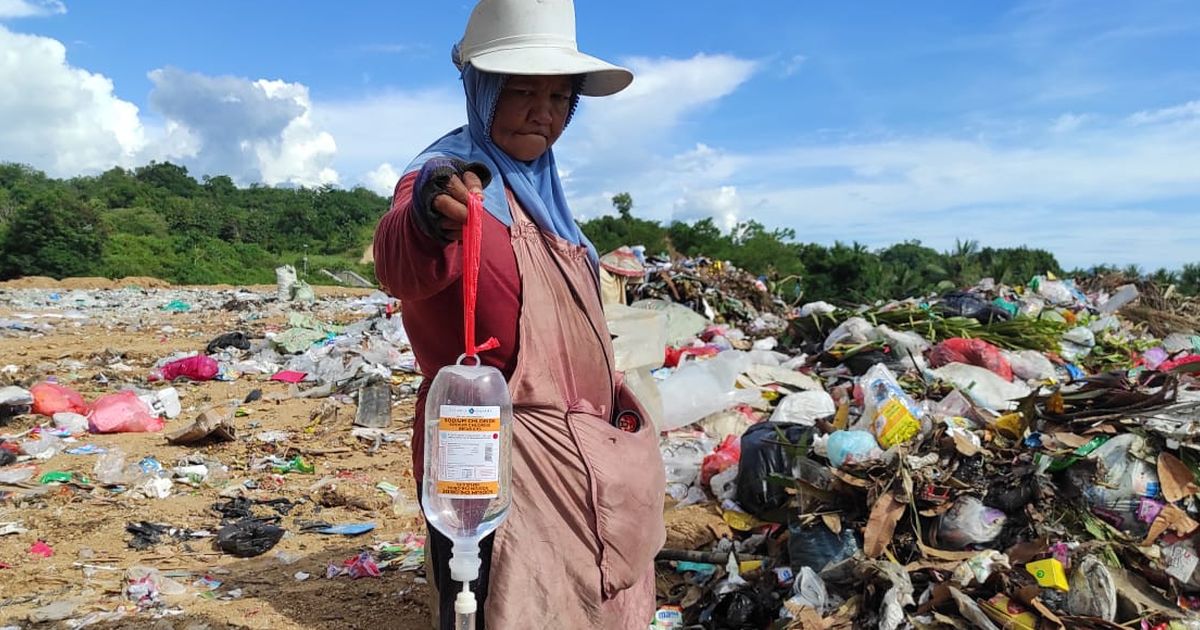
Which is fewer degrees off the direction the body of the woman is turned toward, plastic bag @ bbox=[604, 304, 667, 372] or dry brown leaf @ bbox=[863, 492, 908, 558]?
the dry brown leaf

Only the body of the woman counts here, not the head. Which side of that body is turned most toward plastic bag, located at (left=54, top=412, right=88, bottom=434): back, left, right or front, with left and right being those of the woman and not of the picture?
back

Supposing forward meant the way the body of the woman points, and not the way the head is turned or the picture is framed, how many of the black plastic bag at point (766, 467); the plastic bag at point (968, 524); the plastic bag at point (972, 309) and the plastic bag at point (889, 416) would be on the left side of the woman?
4

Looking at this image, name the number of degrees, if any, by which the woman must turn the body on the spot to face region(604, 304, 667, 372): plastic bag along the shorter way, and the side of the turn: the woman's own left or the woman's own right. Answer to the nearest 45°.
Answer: approximately 135° to the woman's own left

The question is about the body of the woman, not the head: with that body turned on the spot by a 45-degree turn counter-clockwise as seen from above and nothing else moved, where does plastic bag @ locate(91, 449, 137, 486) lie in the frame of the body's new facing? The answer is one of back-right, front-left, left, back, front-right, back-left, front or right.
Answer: back-left

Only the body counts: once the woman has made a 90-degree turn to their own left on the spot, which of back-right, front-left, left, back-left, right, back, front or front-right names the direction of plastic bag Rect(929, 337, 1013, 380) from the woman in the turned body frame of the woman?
front

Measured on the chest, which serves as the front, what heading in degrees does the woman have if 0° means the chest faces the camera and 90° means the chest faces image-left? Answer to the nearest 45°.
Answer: approximately 315°

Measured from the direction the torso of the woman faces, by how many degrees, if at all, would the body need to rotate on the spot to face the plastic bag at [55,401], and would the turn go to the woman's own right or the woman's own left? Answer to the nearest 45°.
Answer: approximately 180°

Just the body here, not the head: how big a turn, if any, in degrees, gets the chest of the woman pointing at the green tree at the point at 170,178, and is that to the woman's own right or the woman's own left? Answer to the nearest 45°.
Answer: approximately 180°

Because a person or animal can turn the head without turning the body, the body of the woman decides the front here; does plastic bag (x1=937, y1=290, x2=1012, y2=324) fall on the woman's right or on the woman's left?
on the woman's left

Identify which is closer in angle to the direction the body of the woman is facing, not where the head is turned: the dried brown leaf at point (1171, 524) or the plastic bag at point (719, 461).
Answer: the dried brown leaf

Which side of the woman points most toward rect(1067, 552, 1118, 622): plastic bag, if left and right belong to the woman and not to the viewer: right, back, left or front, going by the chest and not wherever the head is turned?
left

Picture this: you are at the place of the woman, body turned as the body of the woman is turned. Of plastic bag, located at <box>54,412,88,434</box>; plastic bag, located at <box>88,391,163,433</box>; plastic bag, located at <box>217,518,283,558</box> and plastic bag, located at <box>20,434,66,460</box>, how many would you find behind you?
4
